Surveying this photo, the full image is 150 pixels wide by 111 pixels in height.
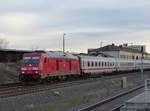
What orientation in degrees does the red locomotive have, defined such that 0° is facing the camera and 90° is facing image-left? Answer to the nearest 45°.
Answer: approximately 45°
